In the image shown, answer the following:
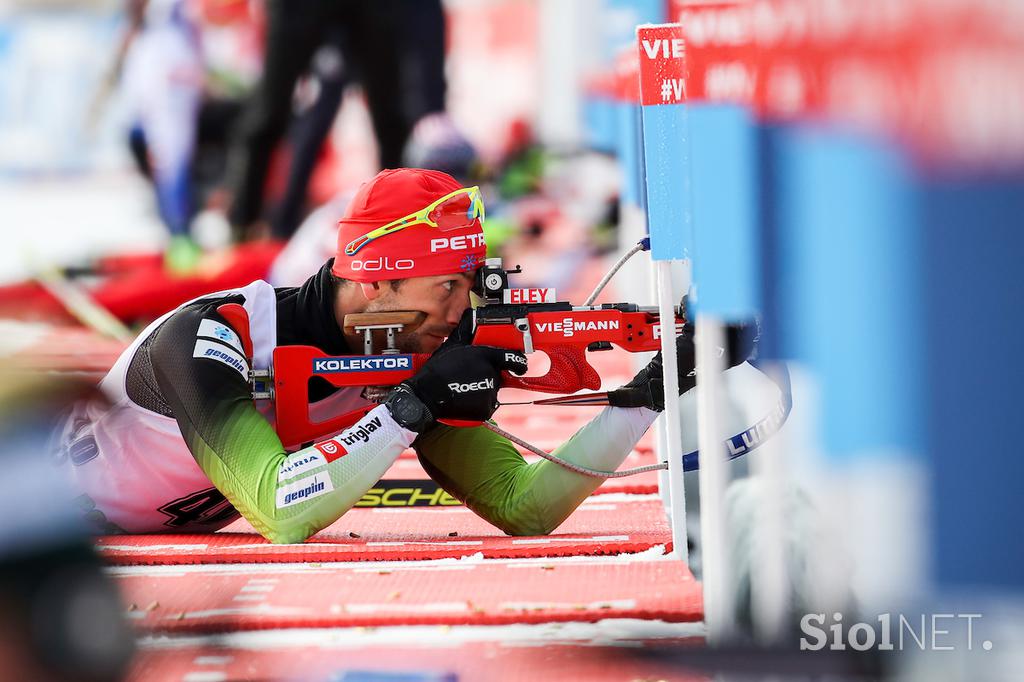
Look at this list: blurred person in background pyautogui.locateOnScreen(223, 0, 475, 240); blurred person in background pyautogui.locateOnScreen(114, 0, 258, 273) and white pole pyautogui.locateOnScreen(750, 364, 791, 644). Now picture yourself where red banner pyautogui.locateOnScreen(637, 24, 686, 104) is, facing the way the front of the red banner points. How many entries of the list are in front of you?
1

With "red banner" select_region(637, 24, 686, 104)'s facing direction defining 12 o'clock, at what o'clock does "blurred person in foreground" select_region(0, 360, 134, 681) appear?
The blurred person in foreground is roughly at 1 o'clock from the red banner.

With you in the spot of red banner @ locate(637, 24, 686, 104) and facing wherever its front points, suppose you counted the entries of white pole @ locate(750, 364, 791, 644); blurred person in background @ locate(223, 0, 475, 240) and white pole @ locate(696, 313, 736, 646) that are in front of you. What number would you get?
2

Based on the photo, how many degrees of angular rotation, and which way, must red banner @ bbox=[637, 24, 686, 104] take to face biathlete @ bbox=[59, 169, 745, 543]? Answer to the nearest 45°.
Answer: approximately 90° to its right

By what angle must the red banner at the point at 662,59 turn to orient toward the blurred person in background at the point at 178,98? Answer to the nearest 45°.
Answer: approximately 135° to its right

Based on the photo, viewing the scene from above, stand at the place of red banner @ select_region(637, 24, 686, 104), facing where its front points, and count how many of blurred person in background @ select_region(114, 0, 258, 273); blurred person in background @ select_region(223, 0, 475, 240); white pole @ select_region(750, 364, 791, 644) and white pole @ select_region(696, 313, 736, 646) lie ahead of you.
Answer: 2

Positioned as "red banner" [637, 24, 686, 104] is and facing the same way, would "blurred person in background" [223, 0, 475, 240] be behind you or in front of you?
behind

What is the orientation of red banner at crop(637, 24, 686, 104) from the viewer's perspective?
toward the camera

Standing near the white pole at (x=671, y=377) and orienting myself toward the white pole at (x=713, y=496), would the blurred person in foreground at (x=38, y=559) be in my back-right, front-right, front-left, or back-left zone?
front-right

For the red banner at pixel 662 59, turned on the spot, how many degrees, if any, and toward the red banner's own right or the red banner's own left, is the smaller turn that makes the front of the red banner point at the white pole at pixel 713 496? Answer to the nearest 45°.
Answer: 0° — it already faces it

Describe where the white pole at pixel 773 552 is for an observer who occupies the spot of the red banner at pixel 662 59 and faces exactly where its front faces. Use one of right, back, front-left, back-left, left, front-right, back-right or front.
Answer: front

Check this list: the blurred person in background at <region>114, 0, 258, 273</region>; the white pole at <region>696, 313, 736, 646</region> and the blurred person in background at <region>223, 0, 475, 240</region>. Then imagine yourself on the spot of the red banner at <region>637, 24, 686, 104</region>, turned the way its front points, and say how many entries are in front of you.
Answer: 1
